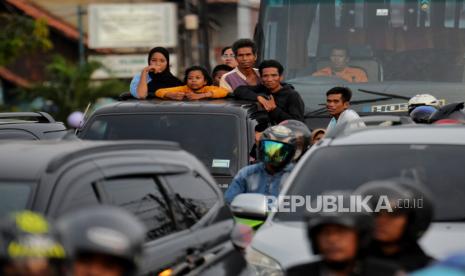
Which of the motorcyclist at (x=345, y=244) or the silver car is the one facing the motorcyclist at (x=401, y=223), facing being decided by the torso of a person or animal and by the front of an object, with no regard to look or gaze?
the silver car

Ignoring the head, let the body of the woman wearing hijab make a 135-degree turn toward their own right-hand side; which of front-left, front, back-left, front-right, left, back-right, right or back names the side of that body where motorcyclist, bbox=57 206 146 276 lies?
back-left

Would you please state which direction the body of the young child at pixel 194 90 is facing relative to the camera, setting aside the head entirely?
toward the camera

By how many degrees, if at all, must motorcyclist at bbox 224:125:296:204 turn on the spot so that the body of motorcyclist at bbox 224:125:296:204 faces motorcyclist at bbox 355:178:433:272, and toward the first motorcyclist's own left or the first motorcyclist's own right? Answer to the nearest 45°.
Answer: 0° — they already face them

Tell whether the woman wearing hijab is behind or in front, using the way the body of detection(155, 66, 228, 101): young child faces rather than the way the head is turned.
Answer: behind

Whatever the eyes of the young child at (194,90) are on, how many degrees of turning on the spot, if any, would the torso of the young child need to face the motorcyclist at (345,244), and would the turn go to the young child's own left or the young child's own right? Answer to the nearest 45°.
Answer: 0° — they already face them

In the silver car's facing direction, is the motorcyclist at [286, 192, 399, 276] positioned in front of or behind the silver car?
in front

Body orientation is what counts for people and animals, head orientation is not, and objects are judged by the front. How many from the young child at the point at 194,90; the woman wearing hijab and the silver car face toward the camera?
3

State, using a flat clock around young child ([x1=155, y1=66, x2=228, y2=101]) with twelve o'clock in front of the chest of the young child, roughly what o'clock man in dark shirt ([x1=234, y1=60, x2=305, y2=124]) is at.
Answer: The man in dark shirt is roughly at 9 o'clock from the young child.

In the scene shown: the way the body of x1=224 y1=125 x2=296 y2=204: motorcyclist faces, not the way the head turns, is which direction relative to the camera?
toward the camera

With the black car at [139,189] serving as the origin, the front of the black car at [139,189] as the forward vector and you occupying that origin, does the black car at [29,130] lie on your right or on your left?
on your right
